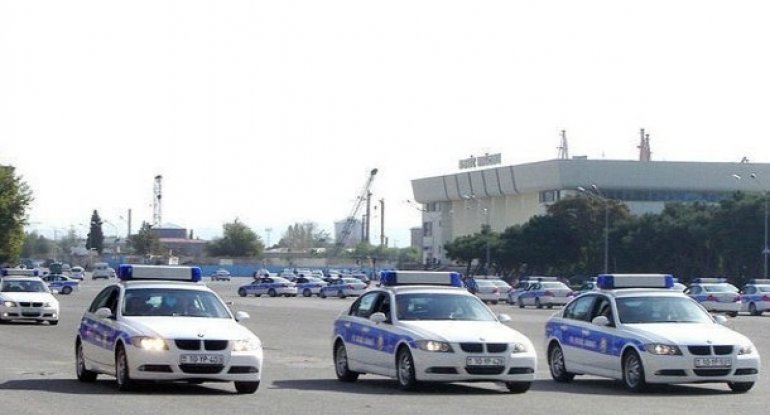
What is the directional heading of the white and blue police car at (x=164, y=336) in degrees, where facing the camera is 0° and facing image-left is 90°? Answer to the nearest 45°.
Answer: approximately 315°

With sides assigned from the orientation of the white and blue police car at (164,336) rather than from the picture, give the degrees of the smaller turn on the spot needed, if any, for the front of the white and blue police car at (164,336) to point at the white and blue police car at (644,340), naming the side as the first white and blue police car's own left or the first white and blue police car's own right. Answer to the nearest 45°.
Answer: approximately 45° to the first white and blue police car's own left

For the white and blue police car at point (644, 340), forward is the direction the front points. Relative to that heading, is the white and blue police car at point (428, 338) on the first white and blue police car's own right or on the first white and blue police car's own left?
on the first white and blue police car's own right

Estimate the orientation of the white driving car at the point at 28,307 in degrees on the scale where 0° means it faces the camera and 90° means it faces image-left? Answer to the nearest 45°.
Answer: approximately 0°

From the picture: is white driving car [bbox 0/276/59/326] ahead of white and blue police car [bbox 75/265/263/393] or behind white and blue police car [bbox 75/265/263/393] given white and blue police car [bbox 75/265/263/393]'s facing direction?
behind

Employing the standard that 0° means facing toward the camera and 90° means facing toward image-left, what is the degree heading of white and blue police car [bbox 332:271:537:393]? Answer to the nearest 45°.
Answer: approximately 315°

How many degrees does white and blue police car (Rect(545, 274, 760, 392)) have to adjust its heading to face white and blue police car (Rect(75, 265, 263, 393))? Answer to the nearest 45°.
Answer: approximately 90° to its right

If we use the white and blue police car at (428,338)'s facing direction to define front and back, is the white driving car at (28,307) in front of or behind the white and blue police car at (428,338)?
behind
